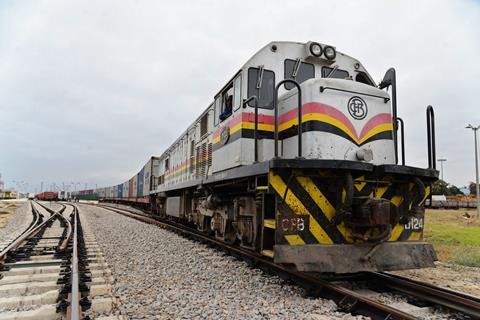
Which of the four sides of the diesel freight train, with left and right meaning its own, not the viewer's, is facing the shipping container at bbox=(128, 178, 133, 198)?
back

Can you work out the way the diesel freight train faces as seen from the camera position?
facing the viewer and to the right of the viewer

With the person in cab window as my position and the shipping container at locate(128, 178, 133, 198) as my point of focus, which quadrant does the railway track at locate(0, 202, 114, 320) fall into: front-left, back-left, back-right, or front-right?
back-left

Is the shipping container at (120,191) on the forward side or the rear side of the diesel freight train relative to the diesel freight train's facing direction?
on the rear side

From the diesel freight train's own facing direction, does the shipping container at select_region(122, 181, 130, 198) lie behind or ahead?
behind

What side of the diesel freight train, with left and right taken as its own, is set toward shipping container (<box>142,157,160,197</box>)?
back

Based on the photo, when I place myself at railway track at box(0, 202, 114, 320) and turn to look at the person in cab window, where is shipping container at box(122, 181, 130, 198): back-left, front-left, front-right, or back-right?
front-left
